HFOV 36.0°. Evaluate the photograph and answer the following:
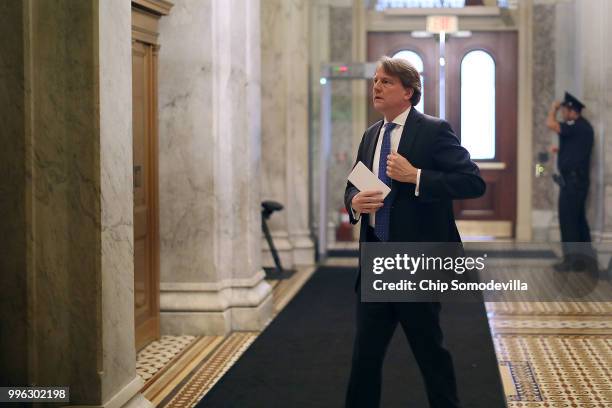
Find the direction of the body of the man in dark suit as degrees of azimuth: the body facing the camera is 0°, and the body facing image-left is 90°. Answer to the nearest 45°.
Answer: approximately 45°

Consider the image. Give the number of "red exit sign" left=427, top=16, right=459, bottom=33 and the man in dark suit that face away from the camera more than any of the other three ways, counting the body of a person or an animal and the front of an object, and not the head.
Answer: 0

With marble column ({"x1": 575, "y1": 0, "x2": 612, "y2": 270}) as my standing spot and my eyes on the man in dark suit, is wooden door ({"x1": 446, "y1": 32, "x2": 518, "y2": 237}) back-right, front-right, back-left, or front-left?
back-right

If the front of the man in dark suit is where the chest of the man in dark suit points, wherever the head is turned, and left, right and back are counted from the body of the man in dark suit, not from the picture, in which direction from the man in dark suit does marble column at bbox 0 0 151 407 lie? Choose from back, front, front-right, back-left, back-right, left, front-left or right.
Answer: front-right

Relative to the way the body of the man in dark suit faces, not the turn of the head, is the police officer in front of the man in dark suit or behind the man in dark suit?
behind

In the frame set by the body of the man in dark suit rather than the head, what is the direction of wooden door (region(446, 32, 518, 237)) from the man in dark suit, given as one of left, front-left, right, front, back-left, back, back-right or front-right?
back-right

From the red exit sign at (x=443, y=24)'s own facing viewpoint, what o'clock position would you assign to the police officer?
The police officer is roughly at 11 o'clock from the red exit sign.

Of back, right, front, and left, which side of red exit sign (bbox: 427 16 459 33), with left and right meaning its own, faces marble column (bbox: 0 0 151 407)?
front

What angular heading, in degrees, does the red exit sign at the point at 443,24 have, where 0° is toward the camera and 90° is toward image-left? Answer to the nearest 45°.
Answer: approximately 0°

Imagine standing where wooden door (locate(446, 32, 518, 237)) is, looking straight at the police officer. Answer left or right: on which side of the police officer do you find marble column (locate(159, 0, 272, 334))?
right

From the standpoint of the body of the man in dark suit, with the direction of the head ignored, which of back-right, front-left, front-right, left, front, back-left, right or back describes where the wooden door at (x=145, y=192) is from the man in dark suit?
right

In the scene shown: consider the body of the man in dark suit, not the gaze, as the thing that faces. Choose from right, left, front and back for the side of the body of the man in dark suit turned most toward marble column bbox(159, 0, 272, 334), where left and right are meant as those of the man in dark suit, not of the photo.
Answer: right

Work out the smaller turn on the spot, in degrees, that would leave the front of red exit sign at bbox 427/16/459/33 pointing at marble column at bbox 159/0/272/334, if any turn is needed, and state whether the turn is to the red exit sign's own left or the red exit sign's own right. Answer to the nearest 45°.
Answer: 0° — it already faces it
